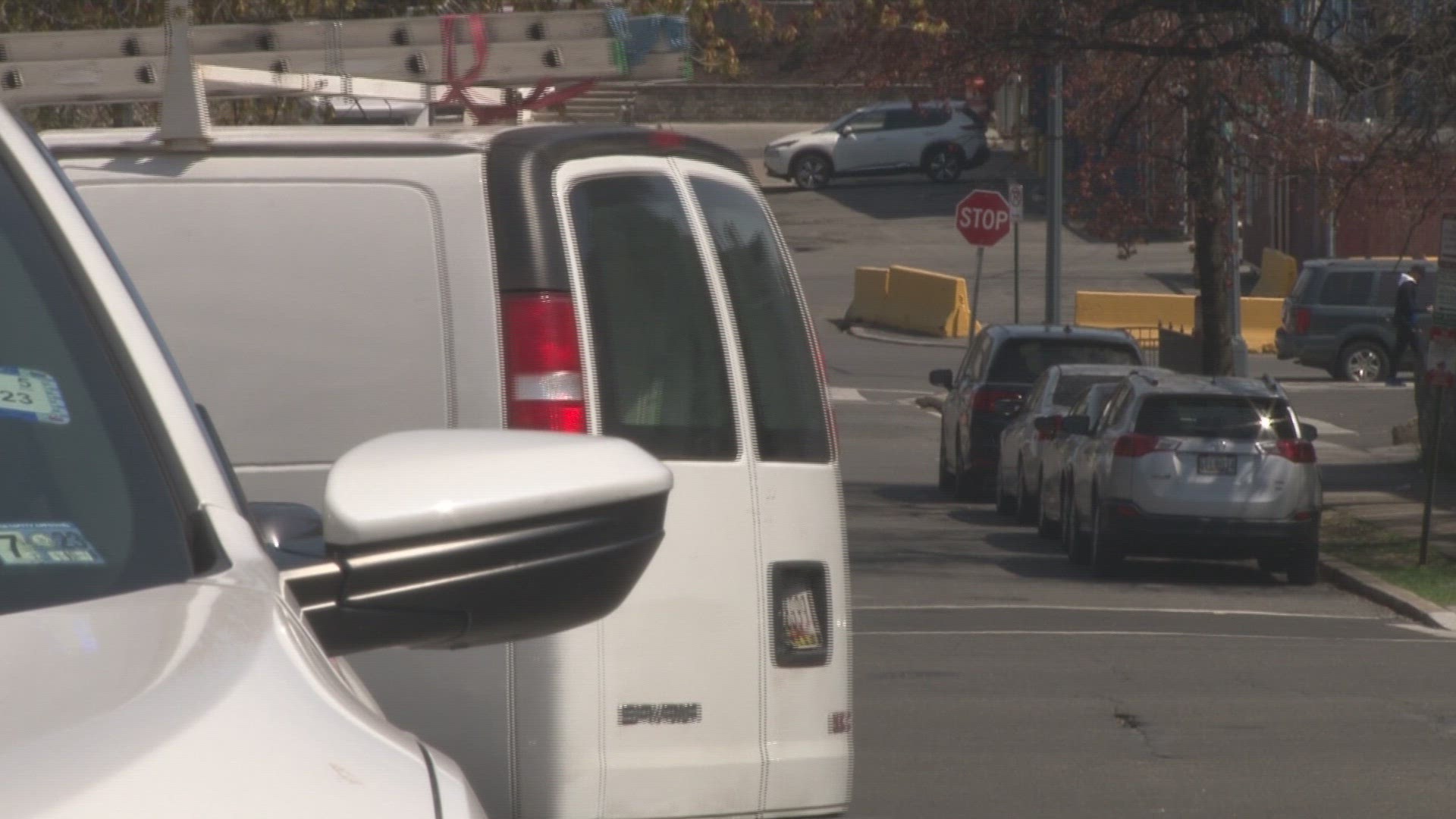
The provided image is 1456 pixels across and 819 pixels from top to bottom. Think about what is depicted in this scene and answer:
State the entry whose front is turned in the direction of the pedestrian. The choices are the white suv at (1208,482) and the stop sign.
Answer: the white suv

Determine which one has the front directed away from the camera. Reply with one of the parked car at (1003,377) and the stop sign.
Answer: the parked car

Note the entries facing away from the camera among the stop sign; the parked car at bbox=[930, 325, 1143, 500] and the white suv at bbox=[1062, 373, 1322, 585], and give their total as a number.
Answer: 2

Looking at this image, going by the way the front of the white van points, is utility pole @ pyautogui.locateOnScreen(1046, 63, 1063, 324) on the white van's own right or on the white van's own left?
on the white van's own right

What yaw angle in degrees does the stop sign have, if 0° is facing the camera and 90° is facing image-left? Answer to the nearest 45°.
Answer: approximately 0°

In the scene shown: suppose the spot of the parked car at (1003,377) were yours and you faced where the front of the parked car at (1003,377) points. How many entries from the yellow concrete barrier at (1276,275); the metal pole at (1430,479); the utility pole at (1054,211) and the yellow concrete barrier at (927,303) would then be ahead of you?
3

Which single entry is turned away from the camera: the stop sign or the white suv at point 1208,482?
the white suv

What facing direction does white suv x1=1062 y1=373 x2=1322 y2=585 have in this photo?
away from the camera

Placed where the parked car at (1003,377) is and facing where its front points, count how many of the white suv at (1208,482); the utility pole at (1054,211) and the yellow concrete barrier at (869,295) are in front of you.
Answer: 2

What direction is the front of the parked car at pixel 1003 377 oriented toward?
away from the camera

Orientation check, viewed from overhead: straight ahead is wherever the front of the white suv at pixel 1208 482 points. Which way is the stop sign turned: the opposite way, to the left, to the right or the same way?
the opposite way

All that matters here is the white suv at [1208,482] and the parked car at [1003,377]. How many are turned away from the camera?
2

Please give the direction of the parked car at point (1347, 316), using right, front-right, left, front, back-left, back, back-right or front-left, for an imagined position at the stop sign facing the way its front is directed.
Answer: back-left

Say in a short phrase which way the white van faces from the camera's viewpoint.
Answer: facing away from the viewer and to the left of the viewer

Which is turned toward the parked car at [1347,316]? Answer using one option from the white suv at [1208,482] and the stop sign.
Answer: the white suv

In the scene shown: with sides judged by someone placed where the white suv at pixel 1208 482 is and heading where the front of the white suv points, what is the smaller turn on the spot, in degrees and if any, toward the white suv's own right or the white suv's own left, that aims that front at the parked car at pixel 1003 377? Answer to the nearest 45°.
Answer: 0° — it already faces it

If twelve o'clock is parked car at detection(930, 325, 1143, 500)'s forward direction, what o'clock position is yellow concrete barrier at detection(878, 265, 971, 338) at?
The yellow concrete barrier is roughly at 12 o'clock from the parked car.

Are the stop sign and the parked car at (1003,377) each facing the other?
yes
